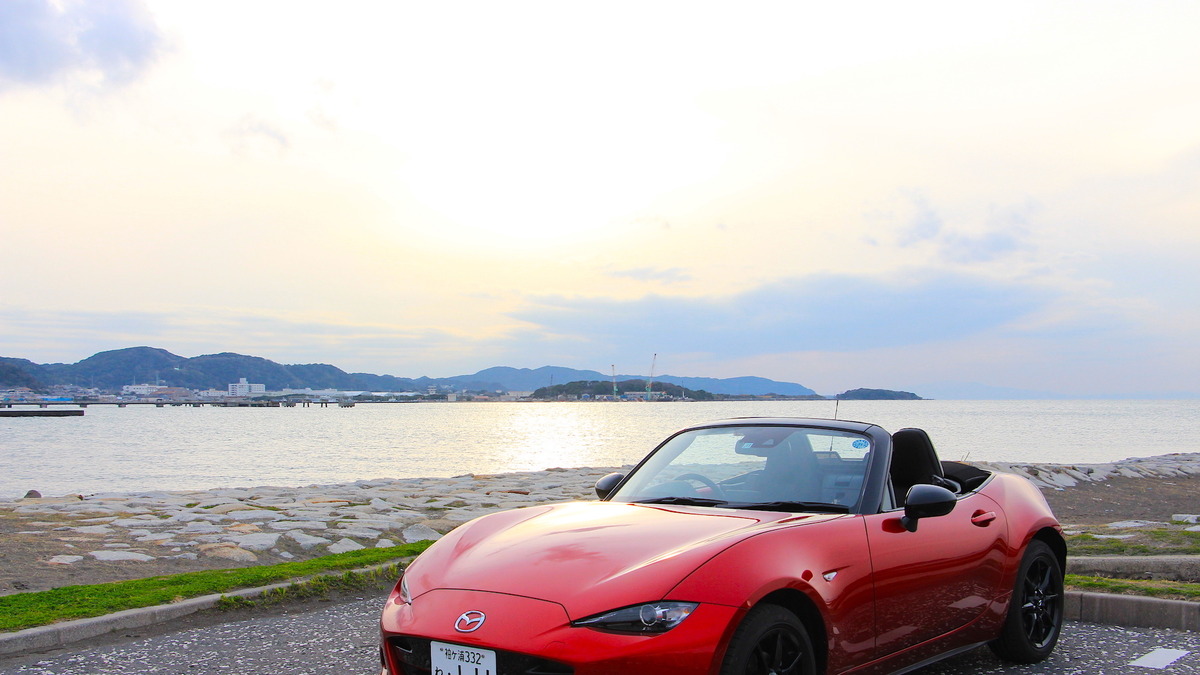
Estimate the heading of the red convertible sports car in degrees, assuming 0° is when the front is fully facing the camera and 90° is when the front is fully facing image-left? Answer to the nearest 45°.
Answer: approximately 45°

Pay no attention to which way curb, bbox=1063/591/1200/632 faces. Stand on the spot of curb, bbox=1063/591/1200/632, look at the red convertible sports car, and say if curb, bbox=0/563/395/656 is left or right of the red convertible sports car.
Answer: right

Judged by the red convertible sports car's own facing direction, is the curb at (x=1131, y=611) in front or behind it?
behind

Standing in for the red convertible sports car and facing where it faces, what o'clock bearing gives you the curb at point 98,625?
The curb is roughly at 2 o'clock from the red convertible sports car.
